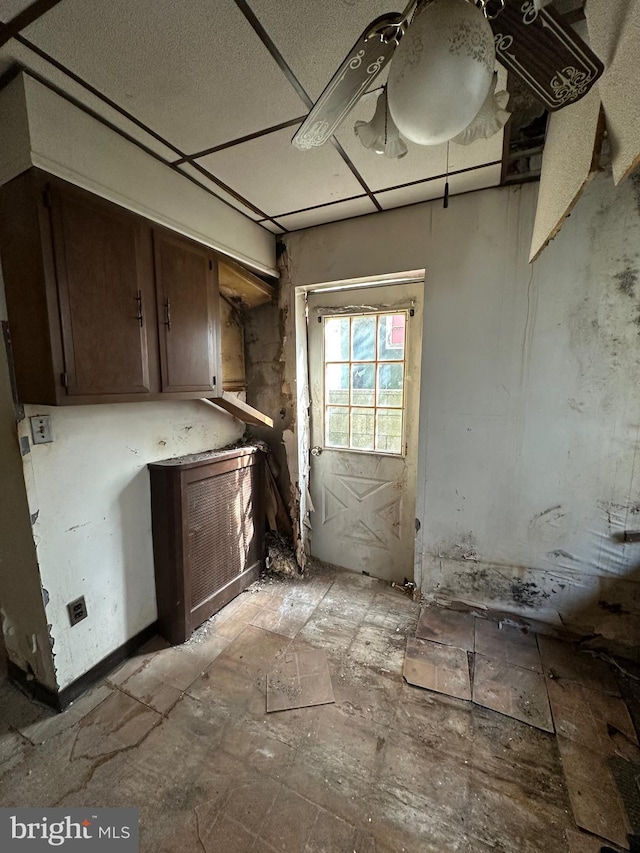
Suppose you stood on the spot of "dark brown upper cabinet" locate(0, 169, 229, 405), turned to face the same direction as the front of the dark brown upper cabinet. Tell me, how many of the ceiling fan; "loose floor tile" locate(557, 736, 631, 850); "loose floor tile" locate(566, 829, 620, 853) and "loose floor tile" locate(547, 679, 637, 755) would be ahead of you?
4

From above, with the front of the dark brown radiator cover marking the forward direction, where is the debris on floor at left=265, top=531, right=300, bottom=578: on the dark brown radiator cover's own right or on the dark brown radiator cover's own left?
on the dark brown radiator cover's own left

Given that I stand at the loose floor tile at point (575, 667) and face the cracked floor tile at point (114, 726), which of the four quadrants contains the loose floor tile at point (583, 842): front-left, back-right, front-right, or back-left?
front-left

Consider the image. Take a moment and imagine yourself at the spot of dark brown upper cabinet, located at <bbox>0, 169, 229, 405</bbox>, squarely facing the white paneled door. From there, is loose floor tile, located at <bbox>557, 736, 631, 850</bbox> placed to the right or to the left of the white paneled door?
right

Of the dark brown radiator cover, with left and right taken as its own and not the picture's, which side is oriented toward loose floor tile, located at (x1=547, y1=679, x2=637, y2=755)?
front

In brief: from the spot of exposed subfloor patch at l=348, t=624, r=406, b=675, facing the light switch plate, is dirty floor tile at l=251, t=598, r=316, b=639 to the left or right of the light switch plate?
right

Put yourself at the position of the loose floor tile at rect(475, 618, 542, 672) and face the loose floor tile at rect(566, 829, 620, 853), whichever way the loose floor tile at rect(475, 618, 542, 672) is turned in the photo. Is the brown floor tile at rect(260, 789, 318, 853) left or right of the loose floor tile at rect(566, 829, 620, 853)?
right

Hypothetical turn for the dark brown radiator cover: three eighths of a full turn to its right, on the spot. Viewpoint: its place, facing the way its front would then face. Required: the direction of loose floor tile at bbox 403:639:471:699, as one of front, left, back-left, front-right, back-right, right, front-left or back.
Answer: back-left

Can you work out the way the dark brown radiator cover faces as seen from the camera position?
facing the viewer and to the right of the viewer

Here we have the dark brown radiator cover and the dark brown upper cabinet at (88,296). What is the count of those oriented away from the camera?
0

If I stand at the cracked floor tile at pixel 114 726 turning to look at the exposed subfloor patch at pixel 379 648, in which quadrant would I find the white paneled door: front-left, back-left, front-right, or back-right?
front-left

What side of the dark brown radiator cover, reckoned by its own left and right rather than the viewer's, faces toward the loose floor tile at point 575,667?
front

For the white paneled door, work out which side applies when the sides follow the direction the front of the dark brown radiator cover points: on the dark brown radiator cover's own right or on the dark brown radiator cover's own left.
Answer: on the dark brown radiator cover's own left

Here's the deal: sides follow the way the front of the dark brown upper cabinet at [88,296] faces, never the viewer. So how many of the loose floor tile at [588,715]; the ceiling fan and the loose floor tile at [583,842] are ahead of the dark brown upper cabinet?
3

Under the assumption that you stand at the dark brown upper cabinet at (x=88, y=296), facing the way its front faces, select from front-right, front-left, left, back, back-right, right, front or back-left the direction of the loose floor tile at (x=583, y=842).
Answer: front

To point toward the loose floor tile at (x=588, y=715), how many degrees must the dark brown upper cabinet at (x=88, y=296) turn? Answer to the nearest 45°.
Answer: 0° — it already faces it
